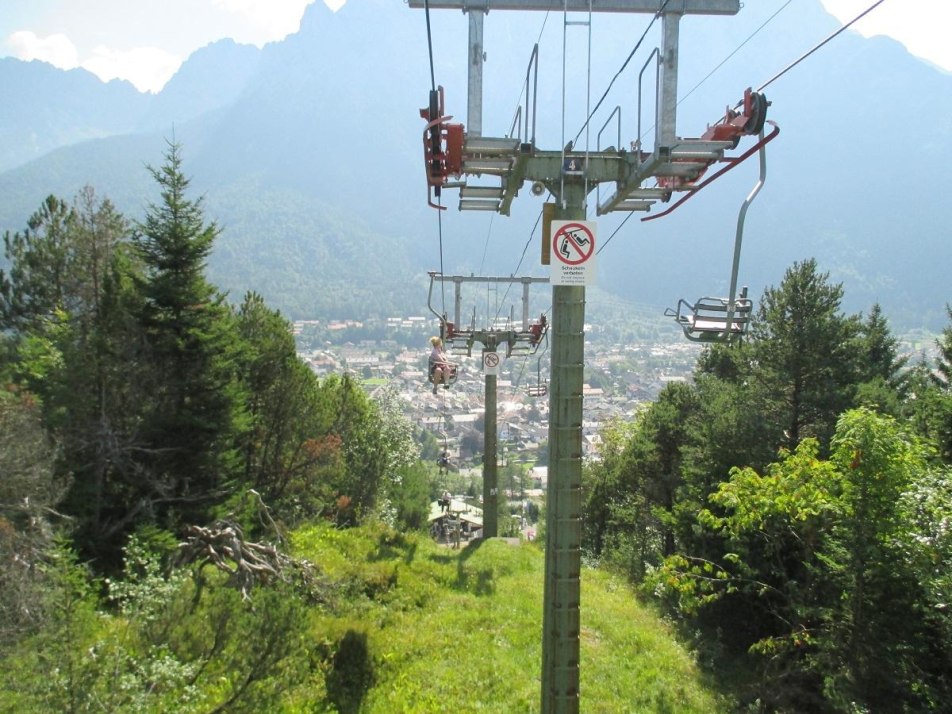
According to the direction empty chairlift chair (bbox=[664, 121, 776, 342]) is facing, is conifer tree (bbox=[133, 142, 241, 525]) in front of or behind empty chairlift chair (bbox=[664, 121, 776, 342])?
in front

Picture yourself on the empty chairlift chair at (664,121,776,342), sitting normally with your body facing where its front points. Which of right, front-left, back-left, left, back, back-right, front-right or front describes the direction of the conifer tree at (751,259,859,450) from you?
front-right

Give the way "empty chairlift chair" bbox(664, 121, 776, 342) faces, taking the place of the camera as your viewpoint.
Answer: facing away from the viewer and to the left of the viewer

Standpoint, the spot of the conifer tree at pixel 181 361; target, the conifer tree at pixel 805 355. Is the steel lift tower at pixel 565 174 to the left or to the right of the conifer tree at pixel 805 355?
right

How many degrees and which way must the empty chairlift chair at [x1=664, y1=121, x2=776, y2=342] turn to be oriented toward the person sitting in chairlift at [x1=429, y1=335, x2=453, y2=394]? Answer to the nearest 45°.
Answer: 0° — it already faces them

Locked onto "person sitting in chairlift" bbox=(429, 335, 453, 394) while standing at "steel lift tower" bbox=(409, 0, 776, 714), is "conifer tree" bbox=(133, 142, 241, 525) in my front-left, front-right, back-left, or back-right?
front-left
